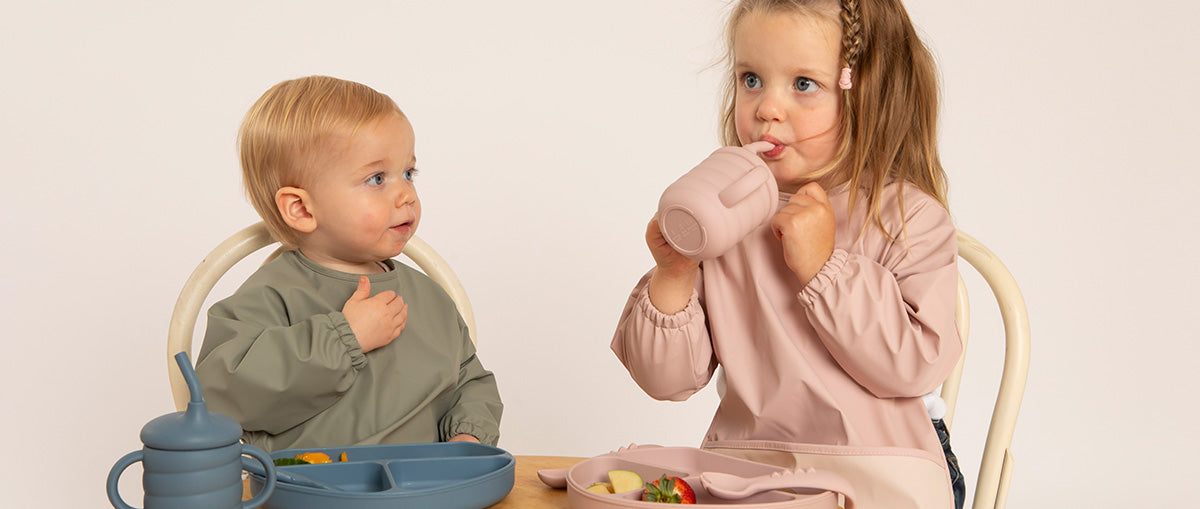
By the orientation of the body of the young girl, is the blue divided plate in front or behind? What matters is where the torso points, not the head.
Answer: in front

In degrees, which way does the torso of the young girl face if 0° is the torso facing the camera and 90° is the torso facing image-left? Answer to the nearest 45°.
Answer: approximately 45°

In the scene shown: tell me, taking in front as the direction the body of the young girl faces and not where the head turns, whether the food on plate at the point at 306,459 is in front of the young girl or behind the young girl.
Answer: in front

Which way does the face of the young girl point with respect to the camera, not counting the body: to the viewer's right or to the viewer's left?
to the viewer's left
